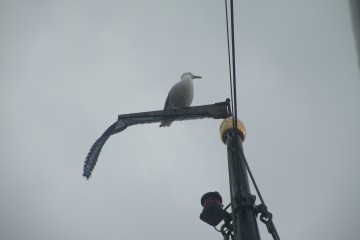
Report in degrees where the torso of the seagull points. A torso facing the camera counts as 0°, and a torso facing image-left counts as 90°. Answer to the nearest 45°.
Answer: approximately 270°
